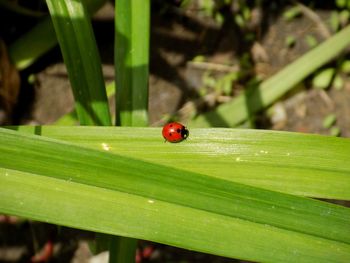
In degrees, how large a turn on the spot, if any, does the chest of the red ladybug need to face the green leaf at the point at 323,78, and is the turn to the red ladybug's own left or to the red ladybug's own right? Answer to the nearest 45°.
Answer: approximately 45° to the red ladybug's own left

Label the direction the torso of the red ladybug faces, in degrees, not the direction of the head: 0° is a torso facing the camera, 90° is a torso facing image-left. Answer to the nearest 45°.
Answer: approximately 270°
